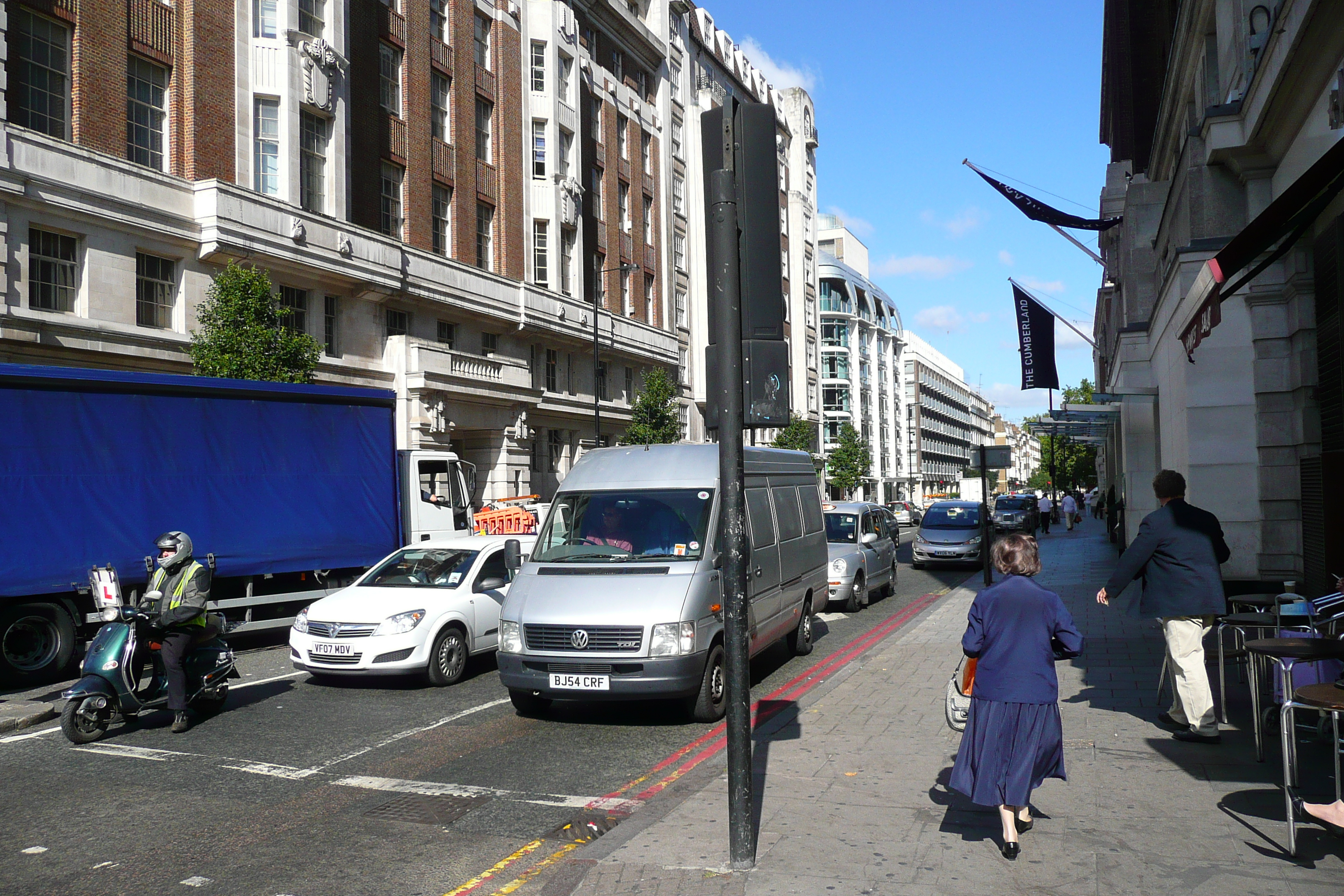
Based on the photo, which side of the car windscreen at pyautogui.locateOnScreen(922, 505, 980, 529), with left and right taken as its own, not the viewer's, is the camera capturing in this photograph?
front

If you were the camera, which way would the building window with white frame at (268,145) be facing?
facing the viewer and to the right of the viewer

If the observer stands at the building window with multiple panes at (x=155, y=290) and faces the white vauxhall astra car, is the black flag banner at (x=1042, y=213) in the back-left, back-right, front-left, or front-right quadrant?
front-left

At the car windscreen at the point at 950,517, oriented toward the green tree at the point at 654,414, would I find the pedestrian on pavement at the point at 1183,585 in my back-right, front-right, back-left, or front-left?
back-left

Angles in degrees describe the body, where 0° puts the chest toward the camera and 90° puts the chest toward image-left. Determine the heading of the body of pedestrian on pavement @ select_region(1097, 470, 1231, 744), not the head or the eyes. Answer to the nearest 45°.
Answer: approximately 135°

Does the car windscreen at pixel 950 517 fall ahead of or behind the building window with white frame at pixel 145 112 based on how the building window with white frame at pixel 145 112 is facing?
ahead

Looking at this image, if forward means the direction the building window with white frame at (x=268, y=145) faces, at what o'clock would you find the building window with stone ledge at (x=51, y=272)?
the building window with stone ledge at (x=51, y=272) is roughly at 3 o'clock from the building window with white frame at (x=268, y=145).

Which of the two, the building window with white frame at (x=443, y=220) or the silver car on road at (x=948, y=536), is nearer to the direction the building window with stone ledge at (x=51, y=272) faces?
the silver car on road

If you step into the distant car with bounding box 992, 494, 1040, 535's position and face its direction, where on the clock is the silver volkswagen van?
The silver volkswagen van is roughly at 12 o'clock from the distant car.

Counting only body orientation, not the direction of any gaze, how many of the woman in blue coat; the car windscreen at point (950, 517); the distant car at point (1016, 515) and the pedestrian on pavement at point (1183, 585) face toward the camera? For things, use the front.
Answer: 2

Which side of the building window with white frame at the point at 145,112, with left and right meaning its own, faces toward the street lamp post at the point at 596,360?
left

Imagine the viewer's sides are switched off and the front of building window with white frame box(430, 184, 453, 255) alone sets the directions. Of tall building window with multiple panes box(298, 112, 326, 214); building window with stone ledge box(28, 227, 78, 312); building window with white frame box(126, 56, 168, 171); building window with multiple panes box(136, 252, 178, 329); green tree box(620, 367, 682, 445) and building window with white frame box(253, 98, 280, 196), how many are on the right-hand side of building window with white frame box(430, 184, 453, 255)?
5

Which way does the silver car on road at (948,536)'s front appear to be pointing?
toward the camera

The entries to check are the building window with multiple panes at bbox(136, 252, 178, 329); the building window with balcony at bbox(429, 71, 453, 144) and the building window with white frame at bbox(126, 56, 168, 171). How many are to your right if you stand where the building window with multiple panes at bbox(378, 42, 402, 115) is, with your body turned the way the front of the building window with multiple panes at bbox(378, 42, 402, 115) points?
2

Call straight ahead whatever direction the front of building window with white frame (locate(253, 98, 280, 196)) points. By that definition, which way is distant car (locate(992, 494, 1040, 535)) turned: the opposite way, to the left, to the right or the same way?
to the right

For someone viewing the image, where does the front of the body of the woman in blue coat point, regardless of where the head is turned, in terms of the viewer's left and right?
facing away from the viewer

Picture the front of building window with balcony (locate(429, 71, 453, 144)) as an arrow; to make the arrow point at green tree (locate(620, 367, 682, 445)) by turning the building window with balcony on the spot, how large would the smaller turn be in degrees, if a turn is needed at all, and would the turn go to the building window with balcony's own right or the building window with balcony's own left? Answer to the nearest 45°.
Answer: approximately 90° to the building window with balcony's own left

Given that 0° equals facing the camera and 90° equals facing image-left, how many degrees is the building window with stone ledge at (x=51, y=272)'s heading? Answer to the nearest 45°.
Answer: approximately 315°

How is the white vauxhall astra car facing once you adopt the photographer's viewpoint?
facing the viewer and to the left of the viewer
